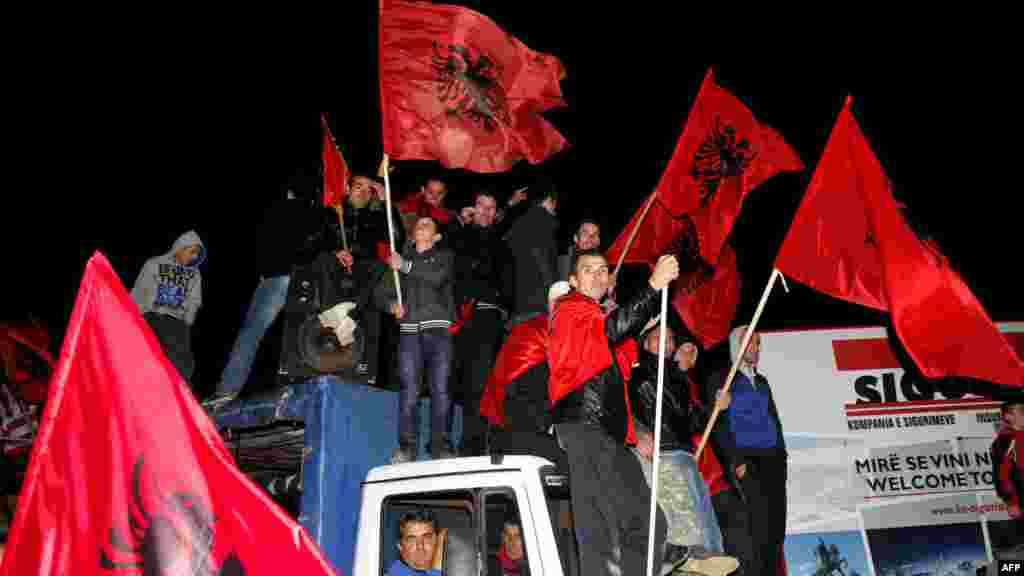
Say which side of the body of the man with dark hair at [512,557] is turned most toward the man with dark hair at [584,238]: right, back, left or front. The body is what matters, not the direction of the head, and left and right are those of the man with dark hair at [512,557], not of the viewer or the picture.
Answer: back

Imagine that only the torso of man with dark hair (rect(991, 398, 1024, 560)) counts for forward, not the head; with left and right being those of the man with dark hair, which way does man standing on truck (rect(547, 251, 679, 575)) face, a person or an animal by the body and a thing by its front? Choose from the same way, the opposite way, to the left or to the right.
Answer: to the left

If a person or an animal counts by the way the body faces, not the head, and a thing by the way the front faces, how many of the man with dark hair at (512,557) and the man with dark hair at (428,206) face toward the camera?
2

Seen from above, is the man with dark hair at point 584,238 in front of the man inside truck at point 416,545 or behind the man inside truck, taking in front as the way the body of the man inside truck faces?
behind

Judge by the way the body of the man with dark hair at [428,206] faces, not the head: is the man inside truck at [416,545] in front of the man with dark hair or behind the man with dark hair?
in front

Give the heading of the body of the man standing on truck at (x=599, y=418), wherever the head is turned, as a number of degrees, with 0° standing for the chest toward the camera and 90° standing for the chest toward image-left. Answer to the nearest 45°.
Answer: approximately 315°

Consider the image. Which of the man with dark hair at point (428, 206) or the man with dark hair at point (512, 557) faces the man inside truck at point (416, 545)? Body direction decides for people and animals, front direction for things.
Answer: the man with dark hair at point (428, 206)

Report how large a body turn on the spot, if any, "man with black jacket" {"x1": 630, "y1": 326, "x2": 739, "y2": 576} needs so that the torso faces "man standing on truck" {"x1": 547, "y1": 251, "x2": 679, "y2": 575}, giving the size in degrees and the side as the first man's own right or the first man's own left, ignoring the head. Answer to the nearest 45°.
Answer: approximately 45° to the first man's own right

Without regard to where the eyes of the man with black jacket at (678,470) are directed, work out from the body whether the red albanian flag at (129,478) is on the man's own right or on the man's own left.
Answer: on the man's own right
